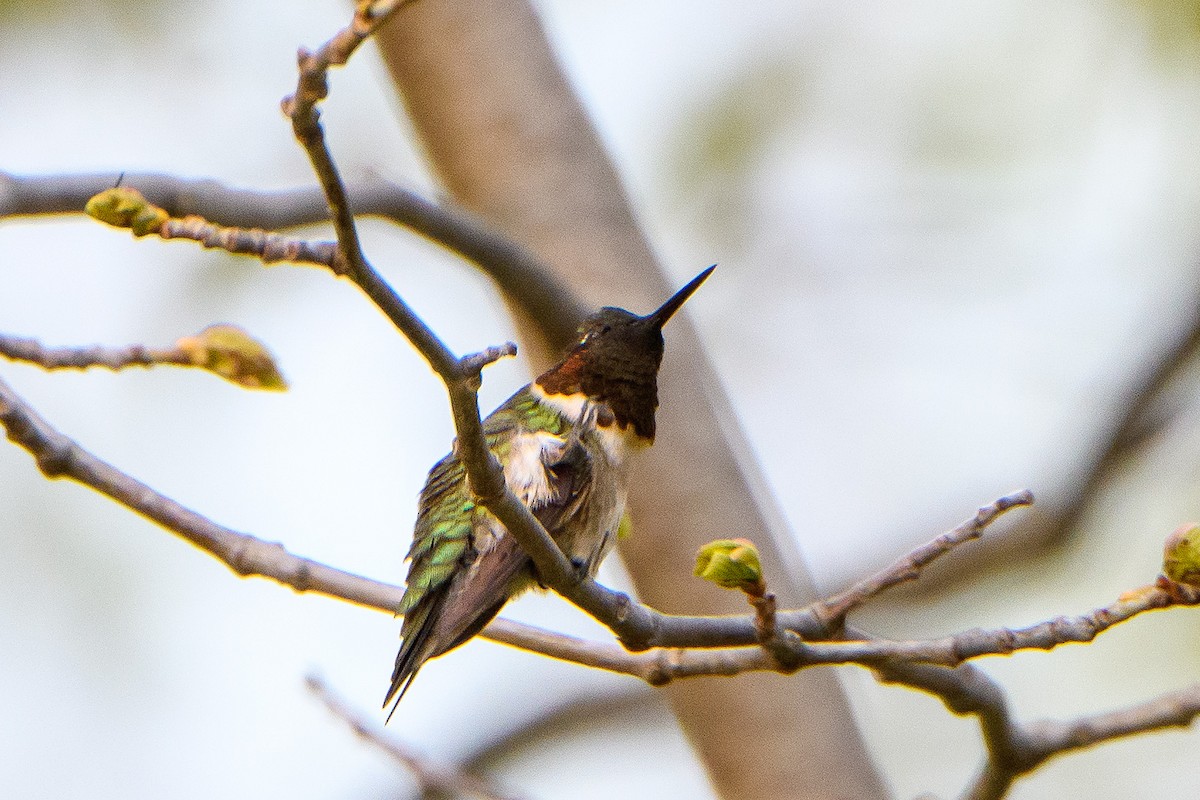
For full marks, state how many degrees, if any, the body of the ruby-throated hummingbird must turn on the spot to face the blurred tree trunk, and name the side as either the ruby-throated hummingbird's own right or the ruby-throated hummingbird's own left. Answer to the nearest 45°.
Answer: approximately 45° to the ruby-throated hummingbird's own left

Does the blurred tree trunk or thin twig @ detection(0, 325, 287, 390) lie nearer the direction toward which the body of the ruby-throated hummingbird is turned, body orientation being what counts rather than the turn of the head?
the blurred tree trunk

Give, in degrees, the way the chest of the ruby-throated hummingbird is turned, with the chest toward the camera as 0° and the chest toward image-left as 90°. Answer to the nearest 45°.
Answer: approximately 270°

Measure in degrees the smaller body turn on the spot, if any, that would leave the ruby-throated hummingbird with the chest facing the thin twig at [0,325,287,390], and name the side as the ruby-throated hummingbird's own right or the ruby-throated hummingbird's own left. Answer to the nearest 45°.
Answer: approximately 135° to the ruby-throated hummingbird's own right
